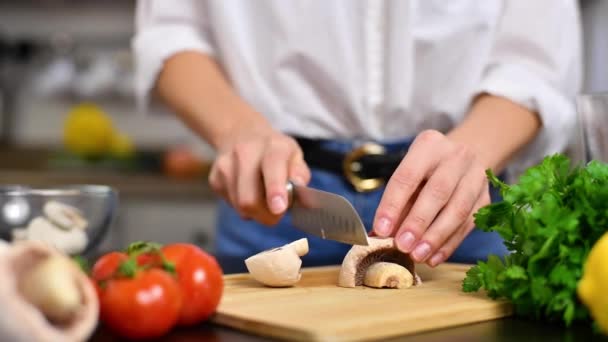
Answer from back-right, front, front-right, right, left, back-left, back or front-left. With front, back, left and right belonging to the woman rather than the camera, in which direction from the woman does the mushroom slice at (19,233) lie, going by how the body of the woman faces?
front-right

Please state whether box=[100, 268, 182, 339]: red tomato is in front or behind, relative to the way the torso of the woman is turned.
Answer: in front

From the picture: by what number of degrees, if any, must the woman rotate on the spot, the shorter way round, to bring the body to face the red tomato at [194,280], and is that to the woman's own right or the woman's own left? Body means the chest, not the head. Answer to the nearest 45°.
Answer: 0° — they already face it

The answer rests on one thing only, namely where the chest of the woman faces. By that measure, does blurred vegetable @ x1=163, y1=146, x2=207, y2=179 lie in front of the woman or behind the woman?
behind

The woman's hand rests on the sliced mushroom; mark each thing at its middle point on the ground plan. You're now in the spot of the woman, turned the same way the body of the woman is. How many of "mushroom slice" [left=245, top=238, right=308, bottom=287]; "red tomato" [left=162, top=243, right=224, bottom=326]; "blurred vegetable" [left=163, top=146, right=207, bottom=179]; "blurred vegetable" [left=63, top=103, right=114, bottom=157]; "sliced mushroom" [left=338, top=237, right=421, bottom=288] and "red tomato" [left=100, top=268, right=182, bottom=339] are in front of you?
4

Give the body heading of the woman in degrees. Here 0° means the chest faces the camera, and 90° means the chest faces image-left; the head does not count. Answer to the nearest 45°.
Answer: approximately 0°

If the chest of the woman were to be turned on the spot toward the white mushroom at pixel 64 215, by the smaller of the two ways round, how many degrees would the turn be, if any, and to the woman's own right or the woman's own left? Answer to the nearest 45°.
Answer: approximately 45° to the woman's own right

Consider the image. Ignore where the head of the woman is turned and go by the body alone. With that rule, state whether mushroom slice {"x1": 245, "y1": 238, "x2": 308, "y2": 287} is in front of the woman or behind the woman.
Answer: in front

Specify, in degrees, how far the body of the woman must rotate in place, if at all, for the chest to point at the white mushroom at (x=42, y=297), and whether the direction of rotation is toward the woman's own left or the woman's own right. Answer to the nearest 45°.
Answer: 0° — they already face it

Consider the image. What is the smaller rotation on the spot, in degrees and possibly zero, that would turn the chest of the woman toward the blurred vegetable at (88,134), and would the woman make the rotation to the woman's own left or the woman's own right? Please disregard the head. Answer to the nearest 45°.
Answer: approximately 135° to the woman's own right

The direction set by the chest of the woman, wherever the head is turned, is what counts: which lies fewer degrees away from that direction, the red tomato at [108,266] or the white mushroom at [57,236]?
the red tomato

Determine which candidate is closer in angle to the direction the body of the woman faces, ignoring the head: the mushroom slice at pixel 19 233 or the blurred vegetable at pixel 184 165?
the mushroom slice

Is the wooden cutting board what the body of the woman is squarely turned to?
yes
